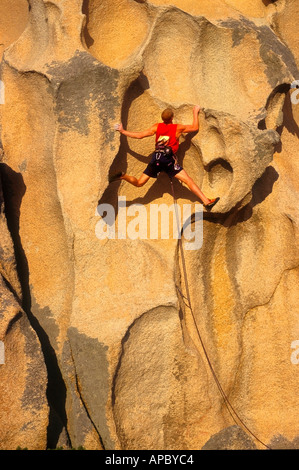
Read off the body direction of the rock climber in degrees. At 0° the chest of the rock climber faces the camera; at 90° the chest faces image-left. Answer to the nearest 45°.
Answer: approximately 180°
